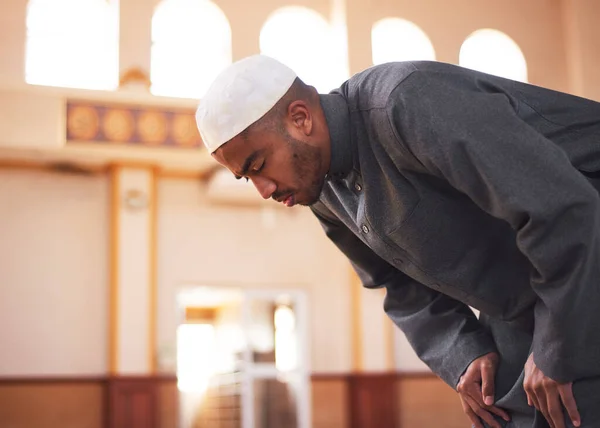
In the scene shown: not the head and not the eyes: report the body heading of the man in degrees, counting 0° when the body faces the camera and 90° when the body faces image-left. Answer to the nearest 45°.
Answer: approximately 45°

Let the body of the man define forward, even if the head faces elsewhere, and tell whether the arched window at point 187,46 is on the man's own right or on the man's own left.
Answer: on the man's own right

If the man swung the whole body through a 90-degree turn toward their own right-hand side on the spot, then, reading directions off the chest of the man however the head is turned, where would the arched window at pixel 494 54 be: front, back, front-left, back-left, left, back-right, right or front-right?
front-right

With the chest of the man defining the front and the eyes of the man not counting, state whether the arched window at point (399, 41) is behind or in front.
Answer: behind

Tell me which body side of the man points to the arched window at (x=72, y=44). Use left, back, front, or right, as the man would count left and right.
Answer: right

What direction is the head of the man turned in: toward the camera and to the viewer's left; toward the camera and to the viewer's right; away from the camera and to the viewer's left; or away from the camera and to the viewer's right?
toward the camera and to the viewer's left
